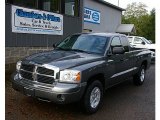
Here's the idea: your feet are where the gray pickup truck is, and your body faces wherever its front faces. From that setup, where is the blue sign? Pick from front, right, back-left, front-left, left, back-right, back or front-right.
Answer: back-right

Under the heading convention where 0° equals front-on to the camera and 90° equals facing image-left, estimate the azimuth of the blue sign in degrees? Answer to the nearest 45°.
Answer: approximately 315°

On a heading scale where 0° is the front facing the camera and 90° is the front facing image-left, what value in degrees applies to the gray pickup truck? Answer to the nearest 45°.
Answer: approximately 45°

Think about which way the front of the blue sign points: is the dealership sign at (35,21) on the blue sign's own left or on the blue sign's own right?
on the blue sign's own right

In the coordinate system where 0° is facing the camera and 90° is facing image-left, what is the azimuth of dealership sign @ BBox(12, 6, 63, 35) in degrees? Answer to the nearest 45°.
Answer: approximately 315°
